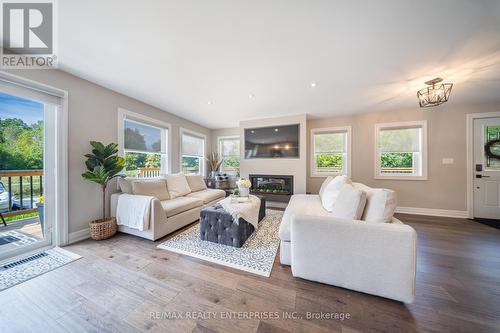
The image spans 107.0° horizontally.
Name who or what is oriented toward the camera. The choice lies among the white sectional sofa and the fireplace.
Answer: the fireplace

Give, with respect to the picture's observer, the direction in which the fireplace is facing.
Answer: facing the viewer

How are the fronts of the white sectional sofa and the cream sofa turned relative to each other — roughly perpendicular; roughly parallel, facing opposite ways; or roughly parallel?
roughly parallel, facing opposite ways

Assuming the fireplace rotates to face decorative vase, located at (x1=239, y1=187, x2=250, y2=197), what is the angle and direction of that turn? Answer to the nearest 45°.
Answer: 0° — it already faces it

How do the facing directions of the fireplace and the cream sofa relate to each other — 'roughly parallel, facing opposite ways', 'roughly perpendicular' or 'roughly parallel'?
roughly perpendicular

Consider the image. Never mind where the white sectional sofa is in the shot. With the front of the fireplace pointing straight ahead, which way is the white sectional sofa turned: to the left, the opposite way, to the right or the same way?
to the right

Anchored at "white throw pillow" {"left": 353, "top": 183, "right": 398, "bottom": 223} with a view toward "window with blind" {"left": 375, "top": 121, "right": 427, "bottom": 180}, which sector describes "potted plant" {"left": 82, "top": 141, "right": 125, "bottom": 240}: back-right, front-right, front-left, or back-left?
back-left

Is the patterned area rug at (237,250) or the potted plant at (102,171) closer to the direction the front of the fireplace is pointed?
the patterned area rug

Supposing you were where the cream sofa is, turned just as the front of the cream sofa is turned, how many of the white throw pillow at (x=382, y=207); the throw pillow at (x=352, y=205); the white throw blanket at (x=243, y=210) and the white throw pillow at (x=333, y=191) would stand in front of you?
4

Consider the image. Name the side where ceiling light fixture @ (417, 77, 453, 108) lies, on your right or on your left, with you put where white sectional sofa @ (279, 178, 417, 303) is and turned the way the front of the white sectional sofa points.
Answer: on your right

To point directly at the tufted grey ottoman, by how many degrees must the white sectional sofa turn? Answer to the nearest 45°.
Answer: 0° — it already faces it

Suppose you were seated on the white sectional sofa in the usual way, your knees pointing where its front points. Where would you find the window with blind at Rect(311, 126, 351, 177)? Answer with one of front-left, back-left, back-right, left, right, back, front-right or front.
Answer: right

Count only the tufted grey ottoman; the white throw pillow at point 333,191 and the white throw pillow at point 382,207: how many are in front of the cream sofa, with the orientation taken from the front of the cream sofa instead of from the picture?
3

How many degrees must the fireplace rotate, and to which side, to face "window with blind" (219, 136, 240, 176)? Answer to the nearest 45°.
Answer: approximately 135° to its right

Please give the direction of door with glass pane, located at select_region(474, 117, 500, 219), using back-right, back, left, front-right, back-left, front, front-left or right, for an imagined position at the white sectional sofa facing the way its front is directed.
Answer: back-right

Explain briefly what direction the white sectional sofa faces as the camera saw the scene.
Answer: facing to the left of the viewer

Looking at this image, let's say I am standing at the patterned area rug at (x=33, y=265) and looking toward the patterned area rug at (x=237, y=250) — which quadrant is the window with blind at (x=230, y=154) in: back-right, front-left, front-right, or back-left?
front-left

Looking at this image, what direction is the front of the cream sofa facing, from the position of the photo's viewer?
facing the viewer and to the right of the viewer

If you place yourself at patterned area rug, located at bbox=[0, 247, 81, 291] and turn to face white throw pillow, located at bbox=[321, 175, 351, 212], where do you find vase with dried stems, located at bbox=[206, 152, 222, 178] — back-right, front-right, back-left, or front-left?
front-left

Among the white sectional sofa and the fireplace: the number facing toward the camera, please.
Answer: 1
